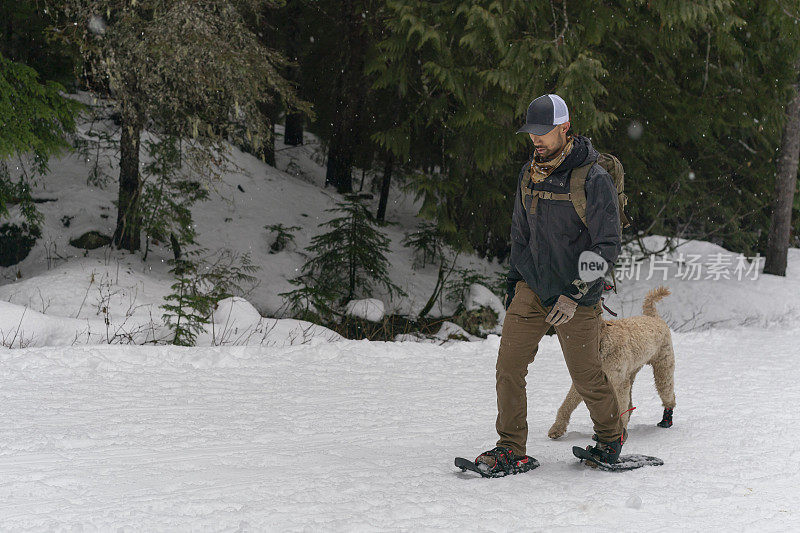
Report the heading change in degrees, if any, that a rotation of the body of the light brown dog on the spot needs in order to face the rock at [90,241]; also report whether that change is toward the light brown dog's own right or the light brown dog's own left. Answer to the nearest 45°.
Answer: approximately 90° to the light brown dog's own right

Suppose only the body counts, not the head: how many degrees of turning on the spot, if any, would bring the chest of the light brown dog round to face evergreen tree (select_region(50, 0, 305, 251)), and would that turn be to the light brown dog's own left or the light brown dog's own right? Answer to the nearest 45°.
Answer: approximately 90° to the light brown dog's own right

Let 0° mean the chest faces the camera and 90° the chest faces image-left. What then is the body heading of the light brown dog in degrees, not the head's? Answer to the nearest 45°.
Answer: approximately 45°

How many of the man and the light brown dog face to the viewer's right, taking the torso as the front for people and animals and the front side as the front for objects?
0

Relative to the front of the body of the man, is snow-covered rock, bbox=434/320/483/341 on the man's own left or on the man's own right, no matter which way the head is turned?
on the man's own right

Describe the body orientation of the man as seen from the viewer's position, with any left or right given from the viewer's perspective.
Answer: facing the viewer and to the left of the viewer

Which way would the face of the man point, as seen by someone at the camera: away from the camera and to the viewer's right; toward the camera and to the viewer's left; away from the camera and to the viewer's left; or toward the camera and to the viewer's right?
toward the camera and to the viewer's left
